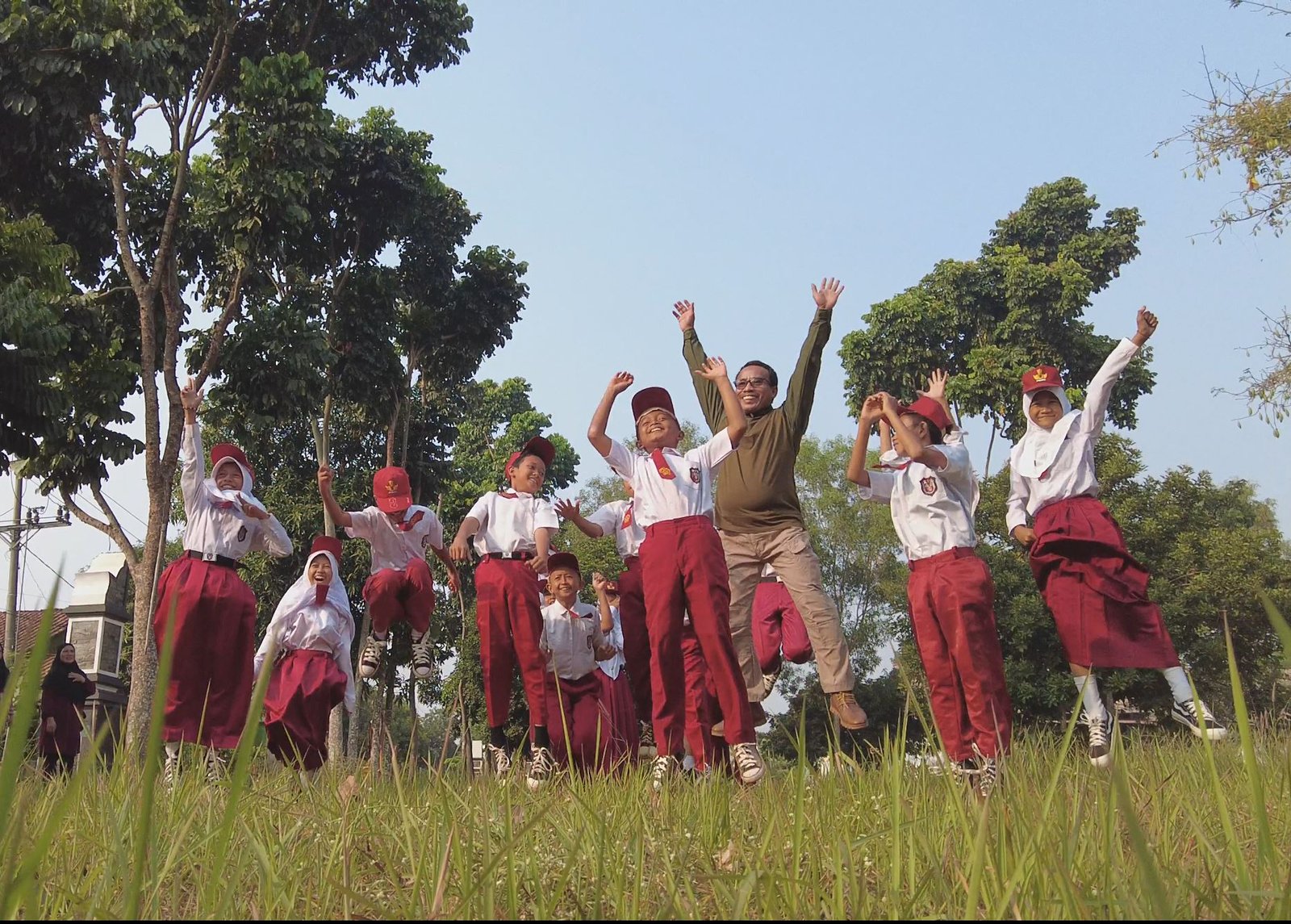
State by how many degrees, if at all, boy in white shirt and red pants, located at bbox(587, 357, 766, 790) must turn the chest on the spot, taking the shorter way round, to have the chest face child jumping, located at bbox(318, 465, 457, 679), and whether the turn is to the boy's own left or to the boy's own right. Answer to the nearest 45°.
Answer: approximately 135° to the boy's own right

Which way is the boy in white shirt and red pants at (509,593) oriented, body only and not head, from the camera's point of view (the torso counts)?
toward the camera

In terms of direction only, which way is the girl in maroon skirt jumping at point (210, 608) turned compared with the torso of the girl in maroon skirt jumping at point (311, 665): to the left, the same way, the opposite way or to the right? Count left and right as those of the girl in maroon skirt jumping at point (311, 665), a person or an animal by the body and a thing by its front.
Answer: the same way

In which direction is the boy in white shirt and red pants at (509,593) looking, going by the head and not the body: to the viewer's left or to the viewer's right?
to the viewer's right

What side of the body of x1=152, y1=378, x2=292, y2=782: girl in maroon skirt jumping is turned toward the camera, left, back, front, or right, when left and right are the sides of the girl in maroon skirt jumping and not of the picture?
front

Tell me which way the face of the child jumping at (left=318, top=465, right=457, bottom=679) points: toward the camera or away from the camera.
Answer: toward the camera

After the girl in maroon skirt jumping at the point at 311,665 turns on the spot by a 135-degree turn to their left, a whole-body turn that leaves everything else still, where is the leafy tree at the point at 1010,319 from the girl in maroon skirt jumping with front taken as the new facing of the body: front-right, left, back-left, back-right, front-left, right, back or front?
front

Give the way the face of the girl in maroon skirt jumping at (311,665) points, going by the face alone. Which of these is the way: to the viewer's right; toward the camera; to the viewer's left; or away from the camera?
toward the camera

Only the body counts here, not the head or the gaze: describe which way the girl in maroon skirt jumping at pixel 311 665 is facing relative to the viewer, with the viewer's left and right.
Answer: facing the viewer

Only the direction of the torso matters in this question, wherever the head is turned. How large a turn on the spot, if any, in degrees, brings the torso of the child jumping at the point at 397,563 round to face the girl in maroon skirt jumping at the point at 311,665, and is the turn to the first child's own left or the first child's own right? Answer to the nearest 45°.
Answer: approximately 45° to the first child's own right

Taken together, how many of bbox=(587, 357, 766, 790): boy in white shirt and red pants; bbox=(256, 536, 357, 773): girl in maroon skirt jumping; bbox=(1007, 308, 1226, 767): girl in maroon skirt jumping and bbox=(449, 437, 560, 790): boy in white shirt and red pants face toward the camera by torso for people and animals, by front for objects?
4

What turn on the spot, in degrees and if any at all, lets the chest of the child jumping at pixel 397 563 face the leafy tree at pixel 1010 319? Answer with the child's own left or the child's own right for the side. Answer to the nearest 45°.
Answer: approximately 135° to the child's own left

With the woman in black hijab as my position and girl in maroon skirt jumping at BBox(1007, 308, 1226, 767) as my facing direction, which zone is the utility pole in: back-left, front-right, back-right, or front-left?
back-left

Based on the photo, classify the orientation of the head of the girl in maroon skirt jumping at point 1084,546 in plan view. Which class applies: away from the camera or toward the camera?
toward the camera

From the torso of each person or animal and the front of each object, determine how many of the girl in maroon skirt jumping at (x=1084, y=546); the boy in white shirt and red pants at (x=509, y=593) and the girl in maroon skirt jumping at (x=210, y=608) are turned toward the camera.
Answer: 3

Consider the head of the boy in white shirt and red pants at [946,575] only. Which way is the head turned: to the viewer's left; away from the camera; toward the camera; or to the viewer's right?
to the viewer's left
